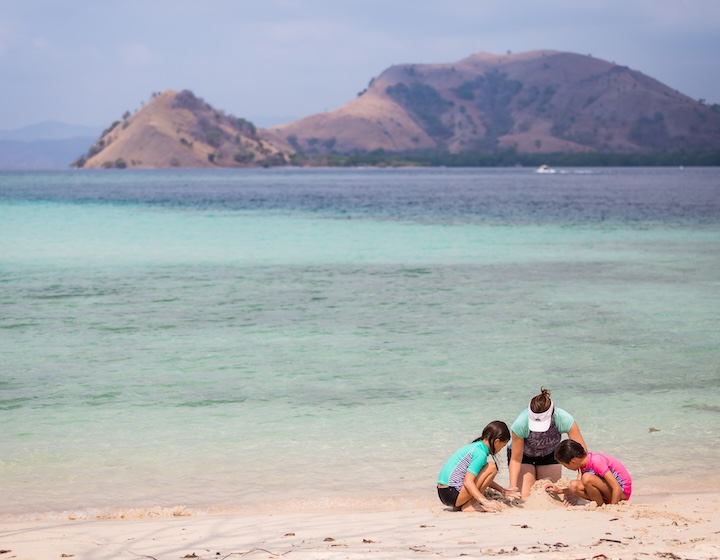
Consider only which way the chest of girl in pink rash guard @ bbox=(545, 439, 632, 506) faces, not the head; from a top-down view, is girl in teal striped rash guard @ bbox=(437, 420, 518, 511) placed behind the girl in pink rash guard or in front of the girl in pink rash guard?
in front

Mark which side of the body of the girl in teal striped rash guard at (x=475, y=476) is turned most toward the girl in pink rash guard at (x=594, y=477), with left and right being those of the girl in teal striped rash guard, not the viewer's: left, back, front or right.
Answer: front

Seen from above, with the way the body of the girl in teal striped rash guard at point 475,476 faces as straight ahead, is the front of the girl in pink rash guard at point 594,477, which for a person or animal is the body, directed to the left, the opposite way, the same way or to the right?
the opposite way

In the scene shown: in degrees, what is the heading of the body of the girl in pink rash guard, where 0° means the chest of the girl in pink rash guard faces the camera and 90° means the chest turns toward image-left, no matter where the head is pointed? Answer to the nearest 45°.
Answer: approximately 90°

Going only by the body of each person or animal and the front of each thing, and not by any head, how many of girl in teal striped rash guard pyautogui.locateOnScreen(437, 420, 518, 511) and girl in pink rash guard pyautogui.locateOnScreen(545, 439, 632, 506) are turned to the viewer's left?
1

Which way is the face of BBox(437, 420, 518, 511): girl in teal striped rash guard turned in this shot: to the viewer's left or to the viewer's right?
to the viewer's right

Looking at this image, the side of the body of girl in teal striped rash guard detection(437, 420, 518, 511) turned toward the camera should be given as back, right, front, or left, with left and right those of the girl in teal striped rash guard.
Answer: right
